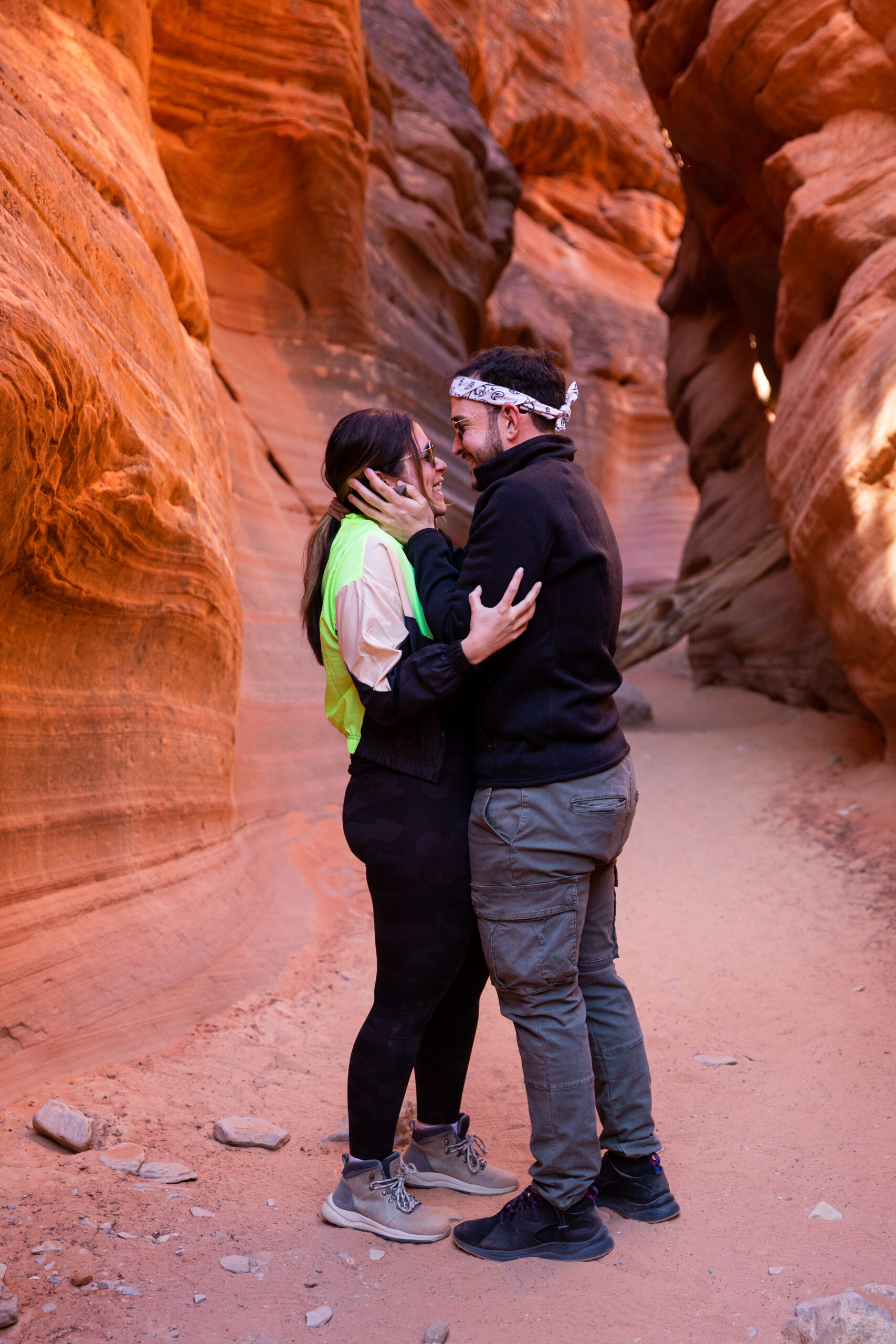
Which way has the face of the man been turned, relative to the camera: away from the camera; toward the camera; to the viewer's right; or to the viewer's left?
to the viewer's left

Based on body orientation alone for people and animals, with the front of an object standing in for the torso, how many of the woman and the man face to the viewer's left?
1

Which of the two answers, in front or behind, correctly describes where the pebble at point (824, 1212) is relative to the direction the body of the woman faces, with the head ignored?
in front

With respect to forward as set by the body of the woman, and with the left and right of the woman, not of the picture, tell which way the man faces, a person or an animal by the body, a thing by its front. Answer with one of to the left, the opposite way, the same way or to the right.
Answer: the opposite way

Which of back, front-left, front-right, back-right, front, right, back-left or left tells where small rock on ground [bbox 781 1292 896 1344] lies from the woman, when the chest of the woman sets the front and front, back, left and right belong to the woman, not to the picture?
front-right

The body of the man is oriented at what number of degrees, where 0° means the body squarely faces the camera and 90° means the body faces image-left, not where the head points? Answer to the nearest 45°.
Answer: approximately 90°

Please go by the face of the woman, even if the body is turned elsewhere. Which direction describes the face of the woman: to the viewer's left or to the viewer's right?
to the viewer's right

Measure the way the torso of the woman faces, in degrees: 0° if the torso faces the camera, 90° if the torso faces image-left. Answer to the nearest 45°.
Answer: approximately 270°
